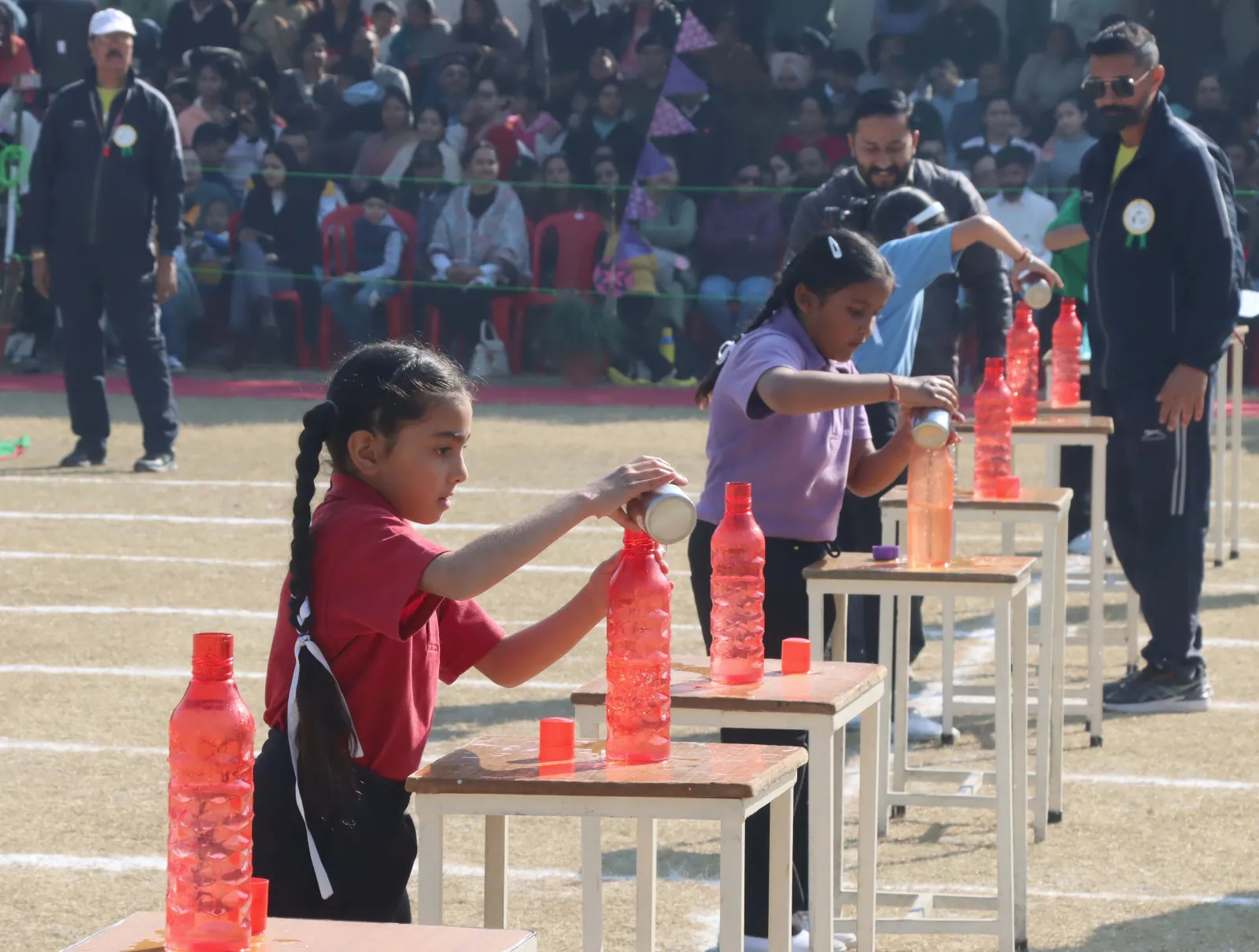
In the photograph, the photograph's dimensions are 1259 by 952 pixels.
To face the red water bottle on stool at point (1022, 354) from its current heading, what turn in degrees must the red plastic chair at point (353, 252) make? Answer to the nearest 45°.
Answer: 0° — it already faces it

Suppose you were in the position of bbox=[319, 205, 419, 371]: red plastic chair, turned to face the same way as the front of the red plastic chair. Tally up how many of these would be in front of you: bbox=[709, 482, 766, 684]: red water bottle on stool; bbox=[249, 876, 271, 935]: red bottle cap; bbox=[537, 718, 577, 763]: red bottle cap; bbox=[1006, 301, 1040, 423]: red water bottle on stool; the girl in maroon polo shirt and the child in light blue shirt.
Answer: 6

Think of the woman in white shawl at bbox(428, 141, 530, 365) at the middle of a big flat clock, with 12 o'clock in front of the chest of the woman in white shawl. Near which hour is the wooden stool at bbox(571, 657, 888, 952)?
The wooden stool is roughly at 12 o'clock from the woman in white shawl.

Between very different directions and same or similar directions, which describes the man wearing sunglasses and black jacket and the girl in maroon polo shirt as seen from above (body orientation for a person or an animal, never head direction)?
very different directions

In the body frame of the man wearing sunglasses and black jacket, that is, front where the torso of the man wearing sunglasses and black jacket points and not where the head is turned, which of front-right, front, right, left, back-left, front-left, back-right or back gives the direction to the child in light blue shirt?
front

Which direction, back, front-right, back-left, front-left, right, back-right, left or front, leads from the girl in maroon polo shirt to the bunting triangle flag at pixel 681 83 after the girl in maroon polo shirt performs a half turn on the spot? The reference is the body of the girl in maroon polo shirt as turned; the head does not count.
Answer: right

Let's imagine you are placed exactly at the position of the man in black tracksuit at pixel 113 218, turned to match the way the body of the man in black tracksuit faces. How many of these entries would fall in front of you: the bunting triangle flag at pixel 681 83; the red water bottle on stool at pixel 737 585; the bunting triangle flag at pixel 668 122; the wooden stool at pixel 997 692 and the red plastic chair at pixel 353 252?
2

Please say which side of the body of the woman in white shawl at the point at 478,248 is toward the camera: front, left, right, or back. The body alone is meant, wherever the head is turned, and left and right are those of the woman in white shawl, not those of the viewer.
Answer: front

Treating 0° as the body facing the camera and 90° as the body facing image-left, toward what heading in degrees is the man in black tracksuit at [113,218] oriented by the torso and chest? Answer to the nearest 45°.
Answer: approximately 0°

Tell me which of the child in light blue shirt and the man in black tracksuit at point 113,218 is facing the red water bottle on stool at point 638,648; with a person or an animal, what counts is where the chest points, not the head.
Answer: the man in black tracksuit

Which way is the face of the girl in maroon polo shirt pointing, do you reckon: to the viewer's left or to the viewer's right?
to the viewer's right

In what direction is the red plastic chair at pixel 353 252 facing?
toward the camera

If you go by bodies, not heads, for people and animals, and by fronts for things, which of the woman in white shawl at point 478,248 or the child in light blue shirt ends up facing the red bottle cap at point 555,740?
the woman in white shawl

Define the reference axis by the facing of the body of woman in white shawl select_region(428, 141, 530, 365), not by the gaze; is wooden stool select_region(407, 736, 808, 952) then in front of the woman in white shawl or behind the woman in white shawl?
in front

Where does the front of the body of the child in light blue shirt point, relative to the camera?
to the viewer's right

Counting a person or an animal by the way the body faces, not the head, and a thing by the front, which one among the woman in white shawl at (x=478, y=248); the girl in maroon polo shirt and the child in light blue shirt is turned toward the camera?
the woman in white shawl
